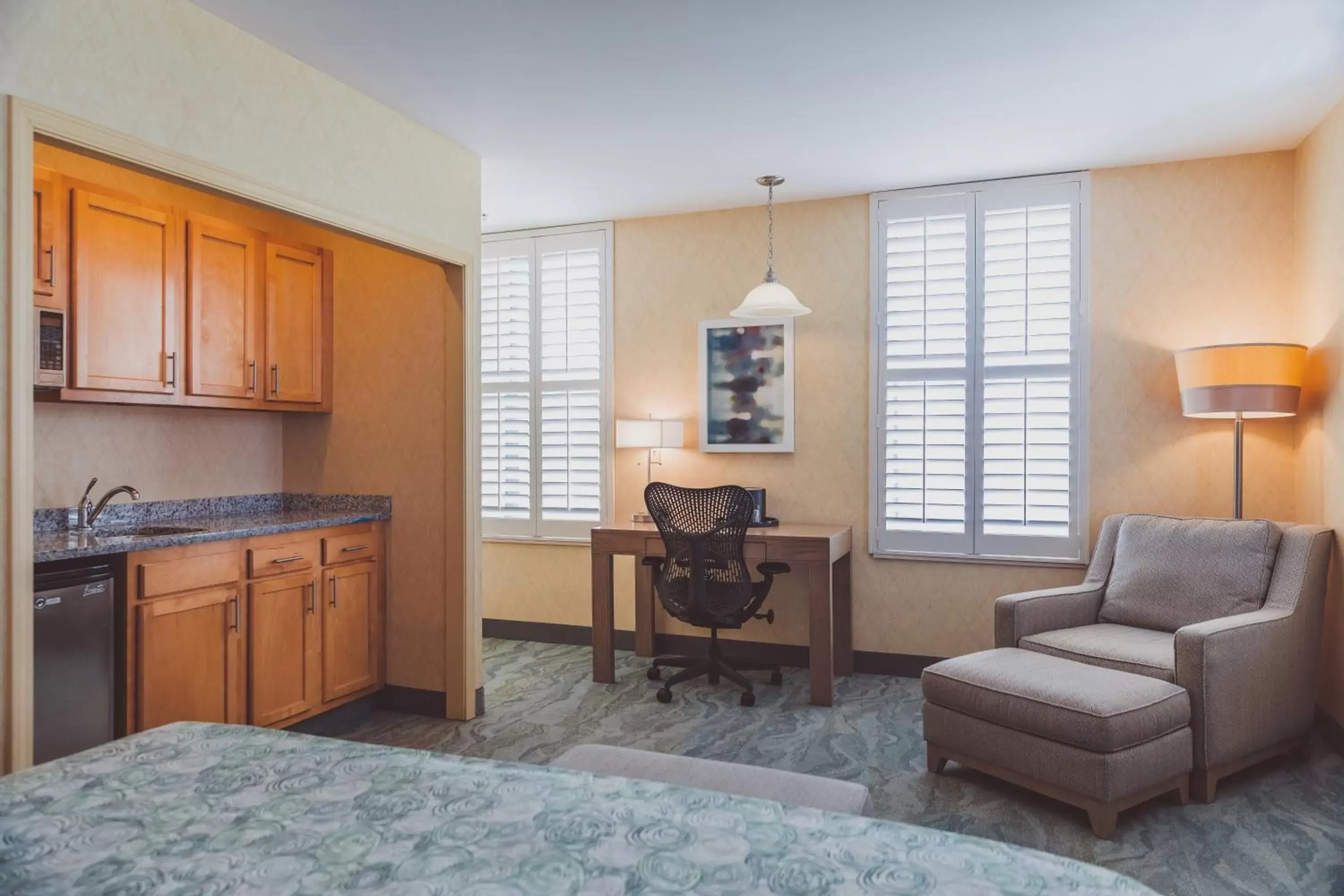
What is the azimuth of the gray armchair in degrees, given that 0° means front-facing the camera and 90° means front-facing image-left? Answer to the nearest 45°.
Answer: approximately 45°

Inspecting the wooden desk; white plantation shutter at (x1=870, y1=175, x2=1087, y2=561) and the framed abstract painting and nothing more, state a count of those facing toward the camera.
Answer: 3

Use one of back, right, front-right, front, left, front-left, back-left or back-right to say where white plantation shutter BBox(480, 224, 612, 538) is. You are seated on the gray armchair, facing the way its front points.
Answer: front-right

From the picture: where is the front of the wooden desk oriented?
toward the camera

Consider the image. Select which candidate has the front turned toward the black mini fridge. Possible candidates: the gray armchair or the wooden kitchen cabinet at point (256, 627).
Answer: the gray armchair

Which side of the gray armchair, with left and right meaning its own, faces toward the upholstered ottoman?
front

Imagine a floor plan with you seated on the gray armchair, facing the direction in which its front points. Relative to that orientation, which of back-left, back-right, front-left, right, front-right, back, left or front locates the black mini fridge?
front

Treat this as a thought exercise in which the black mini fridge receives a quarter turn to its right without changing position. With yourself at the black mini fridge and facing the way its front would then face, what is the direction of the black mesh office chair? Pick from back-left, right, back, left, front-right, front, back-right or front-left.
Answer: back-left

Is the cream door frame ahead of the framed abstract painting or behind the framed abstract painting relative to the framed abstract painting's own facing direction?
ahead

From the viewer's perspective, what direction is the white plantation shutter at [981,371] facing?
toward the camera

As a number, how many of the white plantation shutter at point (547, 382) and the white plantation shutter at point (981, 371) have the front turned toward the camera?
2

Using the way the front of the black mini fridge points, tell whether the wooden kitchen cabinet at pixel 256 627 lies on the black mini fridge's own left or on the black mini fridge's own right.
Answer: on the black mini fridge's own left

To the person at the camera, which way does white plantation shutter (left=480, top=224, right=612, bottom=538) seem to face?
facing the viewer

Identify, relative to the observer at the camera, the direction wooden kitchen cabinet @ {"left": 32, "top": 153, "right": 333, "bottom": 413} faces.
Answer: facing the viewer and to the right of the viewer

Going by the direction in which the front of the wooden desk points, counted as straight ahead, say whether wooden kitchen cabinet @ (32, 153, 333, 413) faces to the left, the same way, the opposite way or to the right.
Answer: to the left

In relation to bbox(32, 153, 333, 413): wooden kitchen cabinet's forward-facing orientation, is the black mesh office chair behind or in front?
in front
